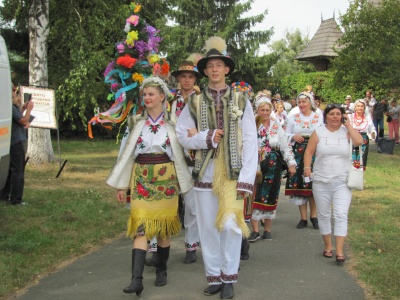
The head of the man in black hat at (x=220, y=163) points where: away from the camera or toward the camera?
toward the camera

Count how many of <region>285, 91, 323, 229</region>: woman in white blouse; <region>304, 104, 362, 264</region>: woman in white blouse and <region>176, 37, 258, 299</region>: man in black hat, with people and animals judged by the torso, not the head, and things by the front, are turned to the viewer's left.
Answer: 0

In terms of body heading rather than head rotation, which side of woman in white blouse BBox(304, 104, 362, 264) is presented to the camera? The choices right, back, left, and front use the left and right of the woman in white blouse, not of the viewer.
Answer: front

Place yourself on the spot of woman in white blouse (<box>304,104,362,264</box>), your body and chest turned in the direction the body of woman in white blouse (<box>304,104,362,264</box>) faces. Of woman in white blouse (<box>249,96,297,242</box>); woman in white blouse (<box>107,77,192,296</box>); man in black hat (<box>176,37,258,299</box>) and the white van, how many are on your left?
0

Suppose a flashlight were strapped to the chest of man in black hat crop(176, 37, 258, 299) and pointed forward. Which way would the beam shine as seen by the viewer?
toward the camera

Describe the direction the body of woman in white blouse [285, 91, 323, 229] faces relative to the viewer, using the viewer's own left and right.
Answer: facing the viewer

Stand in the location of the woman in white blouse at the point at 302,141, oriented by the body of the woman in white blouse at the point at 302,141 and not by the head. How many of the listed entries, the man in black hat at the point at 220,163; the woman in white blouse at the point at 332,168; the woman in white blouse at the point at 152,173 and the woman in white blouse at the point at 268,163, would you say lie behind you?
0

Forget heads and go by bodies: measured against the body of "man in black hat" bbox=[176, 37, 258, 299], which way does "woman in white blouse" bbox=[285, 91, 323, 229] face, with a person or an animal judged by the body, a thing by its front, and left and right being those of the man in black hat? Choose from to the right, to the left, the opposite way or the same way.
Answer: the same way

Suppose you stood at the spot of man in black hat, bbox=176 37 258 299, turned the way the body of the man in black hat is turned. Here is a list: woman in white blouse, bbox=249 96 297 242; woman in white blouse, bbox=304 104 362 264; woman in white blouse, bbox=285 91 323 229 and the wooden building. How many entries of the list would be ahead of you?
0

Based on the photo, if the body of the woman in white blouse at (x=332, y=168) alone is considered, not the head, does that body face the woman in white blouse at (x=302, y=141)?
no
